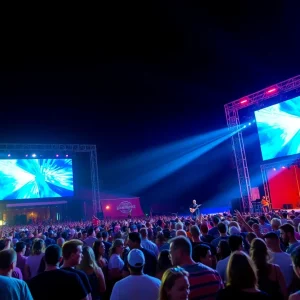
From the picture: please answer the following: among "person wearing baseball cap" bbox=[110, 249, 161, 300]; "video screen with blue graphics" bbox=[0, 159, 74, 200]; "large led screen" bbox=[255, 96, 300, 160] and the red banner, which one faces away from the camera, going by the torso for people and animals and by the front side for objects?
the person wearing baseball cap

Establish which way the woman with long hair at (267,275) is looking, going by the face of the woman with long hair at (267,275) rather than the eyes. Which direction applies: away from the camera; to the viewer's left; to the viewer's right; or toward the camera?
away from the camera

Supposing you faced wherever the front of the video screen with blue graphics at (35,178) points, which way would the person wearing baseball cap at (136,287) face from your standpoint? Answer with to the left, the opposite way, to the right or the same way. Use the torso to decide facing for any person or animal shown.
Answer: the opposite way

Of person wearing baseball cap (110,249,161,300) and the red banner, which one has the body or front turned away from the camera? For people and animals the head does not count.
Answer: the person wearing baseball cap

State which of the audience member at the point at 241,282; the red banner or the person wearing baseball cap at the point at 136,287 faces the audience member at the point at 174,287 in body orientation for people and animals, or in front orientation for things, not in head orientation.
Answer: the red banner

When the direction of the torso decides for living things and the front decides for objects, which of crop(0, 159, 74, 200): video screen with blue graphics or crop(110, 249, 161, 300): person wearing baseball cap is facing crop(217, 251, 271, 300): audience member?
the video screen with blue graphics

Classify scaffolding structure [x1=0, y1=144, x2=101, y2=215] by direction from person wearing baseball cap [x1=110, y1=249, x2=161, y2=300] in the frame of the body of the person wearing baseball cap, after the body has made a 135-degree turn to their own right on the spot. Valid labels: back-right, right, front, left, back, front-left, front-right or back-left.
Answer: back-left

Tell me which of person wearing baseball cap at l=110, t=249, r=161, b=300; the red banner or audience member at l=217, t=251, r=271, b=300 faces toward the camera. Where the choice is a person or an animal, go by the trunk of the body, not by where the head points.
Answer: the red banner

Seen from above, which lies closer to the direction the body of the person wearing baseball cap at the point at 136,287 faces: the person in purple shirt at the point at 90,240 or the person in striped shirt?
the person in purple shirt

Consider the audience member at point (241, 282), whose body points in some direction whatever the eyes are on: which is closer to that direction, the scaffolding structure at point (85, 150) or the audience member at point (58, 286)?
the scaffolding structure

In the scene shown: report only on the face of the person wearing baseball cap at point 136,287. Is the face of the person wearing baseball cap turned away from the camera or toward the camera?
away from the camera

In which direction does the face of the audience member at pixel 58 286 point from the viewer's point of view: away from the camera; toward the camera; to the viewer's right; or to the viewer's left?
away from the camera

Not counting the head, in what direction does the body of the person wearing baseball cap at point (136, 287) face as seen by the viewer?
away from the camera

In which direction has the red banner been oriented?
toward the camera

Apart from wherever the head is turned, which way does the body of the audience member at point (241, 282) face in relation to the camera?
away from the camera

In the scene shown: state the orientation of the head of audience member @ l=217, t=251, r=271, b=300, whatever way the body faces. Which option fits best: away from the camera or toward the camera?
away from the camera
